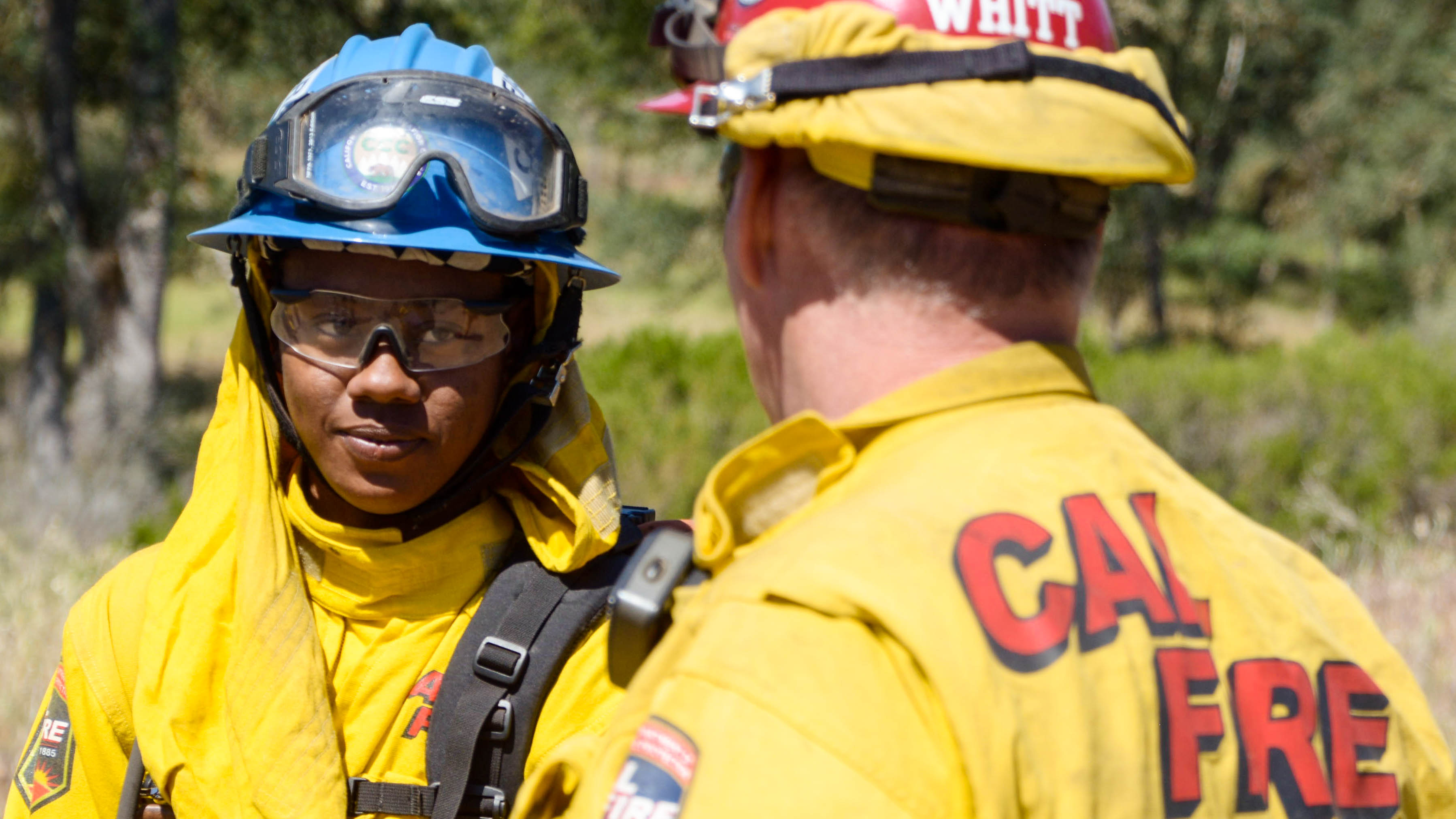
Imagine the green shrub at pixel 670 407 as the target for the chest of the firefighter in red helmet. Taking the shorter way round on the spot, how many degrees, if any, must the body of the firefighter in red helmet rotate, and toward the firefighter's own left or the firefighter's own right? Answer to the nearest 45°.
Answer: approximately 45° to the firefighter's own right

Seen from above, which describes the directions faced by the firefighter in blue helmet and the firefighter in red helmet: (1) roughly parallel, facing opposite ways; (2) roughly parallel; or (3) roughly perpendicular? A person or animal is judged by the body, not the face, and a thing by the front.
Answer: roughly parallel, facing opposite ways

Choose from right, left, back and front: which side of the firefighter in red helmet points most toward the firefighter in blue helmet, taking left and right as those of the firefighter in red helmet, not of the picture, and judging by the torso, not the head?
front

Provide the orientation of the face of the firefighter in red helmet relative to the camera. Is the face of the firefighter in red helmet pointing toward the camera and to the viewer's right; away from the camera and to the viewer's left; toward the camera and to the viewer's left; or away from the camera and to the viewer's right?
away from the camera and to the viewer's left

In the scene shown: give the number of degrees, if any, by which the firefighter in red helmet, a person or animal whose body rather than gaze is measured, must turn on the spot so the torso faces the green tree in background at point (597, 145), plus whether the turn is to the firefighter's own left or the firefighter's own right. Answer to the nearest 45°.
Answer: approximately 45° to the firefighter's own right

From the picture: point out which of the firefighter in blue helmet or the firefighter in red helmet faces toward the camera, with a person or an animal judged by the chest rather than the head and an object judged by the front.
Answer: the firefighter in blue helmet

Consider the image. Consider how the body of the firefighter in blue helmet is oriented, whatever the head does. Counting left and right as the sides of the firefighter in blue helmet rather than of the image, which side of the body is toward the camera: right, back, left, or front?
front

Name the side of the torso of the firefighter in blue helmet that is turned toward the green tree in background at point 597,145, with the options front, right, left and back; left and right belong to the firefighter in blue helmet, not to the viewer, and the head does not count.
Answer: back

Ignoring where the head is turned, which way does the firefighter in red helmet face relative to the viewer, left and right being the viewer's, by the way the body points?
facing away from the viewer and to the left of the viewer

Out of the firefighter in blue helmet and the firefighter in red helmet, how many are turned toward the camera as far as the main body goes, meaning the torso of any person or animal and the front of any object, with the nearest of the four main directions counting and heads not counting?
1

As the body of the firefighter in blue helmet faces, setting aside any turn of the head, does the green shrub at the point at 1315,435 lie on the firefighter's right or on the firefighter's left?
on the firefighter's left
